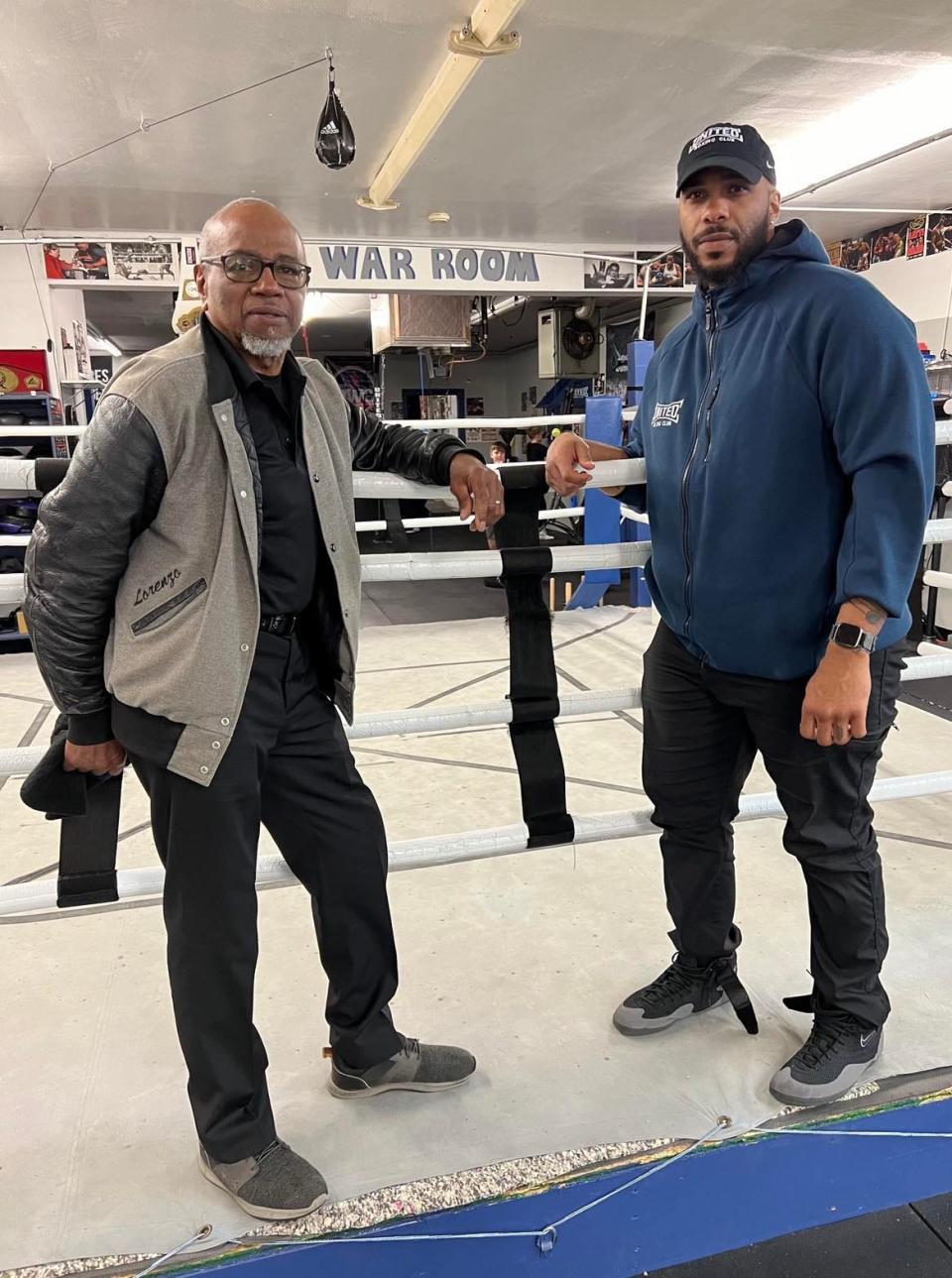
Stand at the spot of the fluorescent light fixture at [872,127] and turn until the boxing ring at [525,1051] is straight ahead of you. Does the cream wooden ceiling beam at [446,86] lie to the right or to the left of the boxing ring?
right

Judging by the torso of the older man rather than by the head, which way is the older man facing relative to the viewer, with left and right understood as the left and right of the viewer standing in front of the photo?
facing the viewer and to the right of the viewer

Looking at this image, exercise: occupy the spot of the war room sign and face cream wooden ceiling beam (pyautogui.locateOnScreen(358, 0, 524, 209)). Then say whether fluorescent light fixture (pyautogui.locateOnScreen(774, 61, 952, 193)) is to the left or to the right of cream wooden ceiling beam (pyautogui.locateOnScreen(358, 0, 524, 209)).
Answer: left

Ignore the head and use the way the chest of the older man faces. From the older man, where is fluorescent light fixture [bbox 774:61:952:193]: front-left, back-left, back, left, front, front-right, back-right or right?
left

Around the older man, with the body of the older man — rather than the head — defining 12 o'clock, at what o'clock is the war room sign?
The war room sign is roughly at 8 o'clock from the older man.

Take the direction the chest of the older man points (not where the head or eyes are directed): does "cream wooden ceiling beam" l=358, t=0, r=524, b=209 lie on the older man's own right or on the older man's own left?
on the older man's own left
